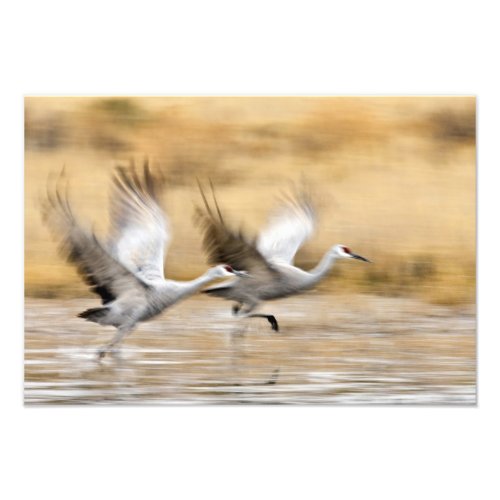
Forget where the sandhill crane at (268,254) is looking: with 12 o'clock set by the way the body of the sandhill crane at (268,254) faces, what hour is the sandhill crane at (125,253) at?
the sandhill crane at (125,253) is roughly at 6 o'clock from the sandhill crane at (268,254).

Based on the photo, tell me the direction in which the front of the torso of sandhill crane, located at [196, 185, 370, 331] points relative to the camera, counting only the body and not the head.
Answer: to the viewer's right

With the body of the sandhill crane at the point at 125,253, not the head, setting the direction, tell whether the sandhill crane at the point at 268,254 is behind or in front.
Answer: in front

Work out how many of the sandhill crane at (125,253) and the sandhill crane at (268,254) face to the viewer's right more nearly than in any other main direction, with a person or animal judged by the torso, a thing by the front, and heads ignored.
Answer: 2

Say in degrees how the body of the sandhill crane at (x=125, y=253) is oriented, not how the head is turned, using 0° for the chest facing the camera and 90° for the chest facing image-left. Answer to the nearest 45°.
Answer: approximately 270°
